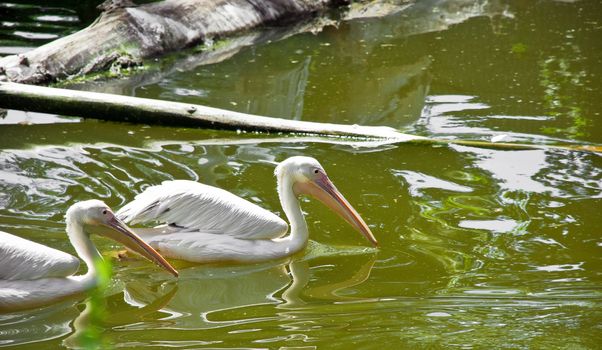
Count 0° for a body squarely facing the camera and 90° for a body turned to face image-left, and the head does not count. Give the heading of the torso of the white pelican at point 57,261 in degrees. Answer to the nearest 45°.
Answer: approximately 270°

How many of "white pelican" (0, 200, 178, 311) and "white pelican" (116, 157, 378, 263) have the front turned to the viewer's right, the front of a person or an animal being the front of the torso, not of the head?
2

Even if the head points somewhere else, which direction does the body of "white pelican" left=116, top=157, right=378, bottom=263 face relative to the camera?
to the viewer's right

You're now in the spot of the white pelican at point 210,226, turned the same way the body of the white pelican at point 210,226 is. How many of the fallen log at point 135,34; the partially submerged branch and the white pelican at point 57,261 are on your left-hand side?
2

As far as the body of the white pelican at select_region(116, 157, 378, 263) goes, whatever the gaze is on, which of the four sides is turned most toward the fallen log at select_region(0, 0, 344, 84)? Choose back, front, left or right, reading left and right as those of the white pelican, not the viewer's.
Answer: left

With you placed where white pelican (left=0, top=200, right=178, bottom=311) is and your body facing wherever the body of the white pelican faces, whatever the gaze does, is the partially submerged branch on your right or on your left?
on your left
